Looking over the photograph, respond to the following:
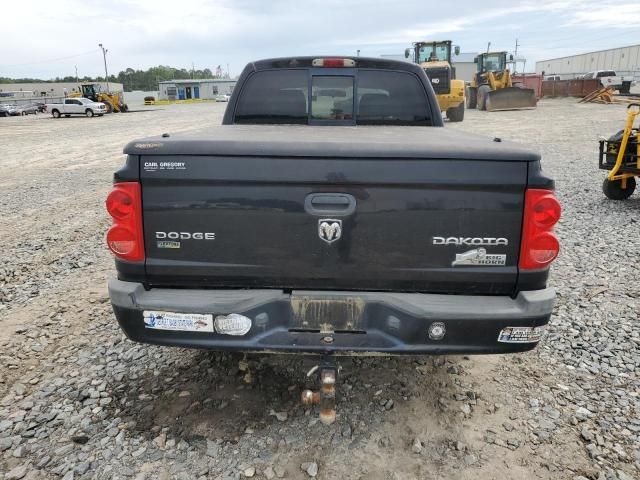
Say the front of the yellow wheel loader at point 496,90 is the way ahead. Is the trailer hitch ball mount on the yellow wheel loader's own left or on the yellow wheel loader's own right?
on the yellow wheel loader's own right

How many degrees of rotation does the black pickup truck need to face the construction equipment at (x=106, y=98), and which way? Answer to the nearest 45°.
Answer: approximately 45° to its left

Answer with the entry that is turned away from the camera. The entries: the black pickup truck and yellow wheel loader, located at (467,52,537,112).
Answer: the black pickup truck

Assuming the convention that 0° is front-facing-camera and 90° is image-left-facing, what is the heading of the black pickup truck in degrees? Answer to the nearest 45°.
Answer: approximately 180°

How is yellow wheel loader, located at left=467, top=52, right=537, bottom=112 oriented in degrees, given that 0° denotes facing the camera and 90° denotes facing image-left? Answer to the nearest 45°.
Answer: approximately 315°

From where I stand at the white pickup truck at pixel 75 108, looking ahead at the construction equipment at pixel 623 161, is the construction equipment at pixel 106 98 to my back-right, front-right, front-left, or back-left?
back-left

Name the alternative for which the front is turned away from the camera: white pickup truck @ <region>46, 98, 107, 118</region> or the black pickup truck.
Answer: the black pickup truck

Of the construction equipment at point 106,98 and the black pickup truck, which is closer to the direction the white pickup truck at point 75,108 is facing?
the black pickup truck

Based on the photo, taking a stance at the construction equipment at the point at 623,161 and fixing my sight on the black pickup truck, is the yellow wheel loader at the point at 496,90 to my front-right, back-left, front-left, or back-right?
back-right
